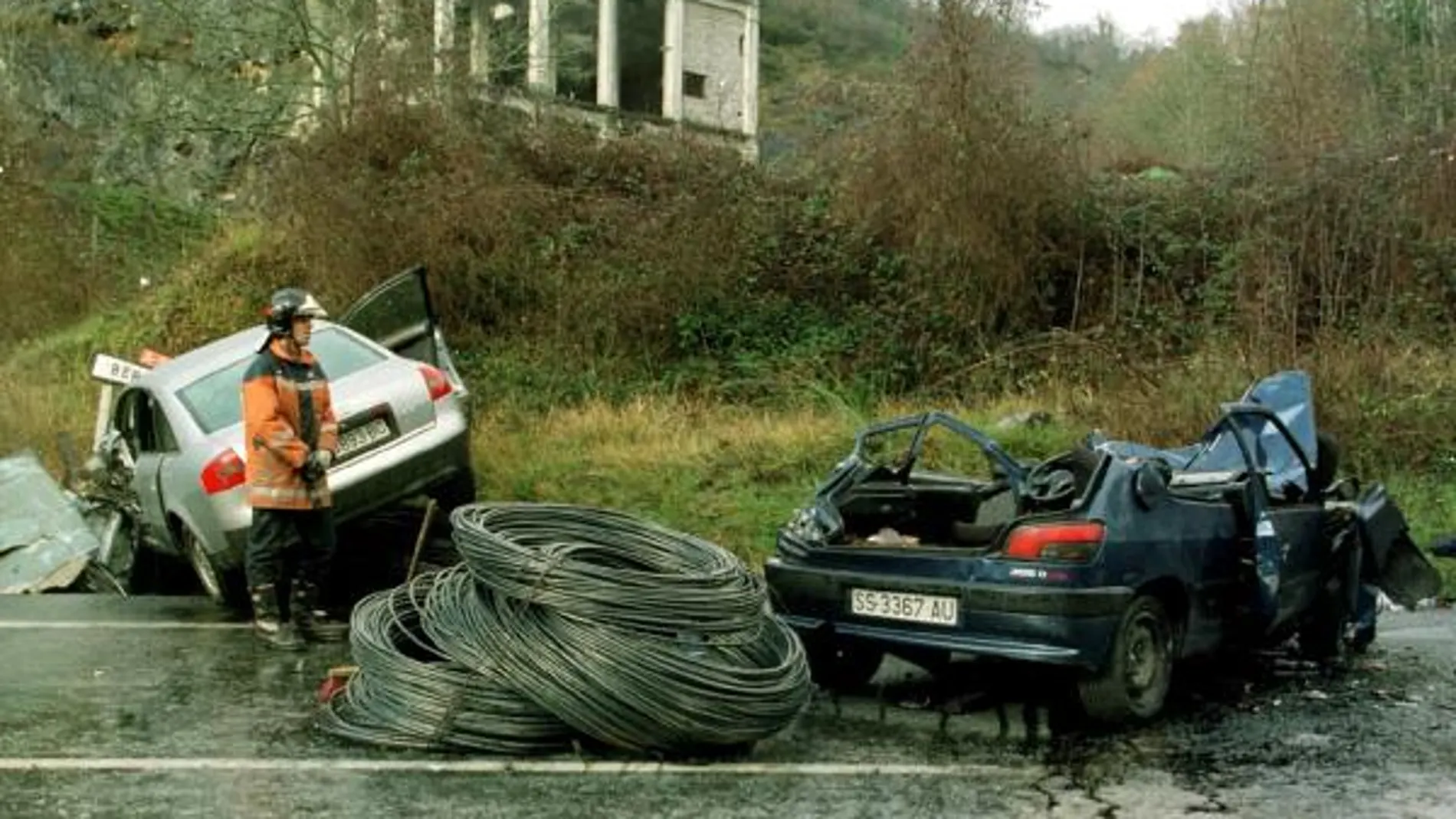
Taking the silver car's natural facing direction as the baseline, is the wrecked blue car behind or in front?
behind

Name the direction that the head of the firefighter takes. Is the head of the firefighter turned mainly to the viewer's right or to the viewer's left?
to the viewer's right

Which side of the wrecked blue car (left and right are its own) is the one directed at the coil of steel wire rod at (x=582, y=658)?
back

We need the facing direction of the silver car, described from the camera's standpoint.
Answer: facing away from the viewer and to the left of the viewer

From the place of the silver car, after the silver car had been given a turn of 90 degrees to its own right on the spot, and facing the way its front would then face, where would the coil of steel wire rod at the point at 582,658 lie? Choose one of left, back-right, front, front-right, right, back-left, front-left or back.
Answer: back-right

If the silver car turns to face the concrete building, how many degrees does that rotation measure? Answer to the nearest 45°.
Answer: approximately 45° to its right

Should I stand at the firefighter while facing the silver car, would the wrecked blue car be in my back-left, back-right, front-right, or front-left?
back-right

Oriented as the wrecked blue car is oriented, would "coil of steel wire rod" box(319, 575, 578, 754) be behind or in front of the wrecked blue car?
behind

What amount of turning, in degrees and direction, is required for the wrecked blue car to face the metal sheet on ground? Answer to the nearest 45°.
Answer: approximately 135° to its left

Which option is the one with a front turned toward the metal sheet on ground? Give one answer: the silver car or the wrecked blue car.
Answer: the silver car

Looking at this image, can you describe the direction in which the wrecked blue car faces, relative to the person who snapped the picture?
facing away from the viewer and to the right of the viewer

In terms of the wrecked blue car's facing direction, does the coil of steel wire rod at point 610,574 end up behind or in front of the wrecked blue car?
behind

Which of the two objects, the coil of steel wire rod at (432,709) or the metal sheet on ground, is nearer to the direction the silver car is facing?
the metal sheet on ground
